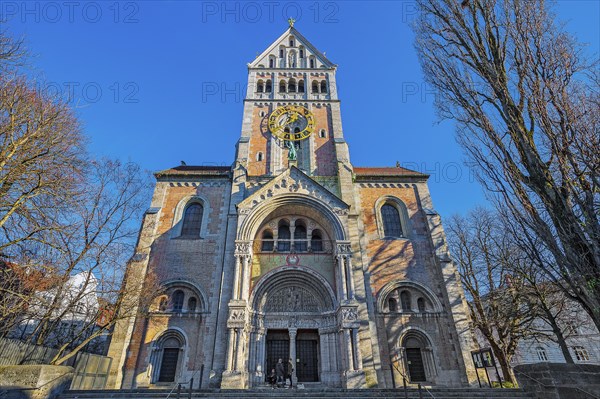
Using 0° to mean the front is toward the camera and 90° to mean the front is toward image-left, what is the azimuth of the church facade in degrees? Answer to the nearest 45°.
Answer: approximately 0°

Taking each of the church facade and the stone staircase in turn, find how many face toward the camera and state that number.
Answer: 2

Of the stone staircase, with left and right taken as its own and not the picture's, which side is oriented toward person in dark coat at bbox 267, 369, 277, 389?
back
